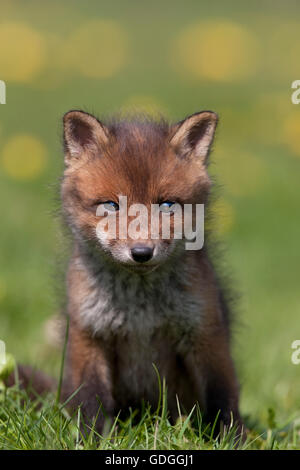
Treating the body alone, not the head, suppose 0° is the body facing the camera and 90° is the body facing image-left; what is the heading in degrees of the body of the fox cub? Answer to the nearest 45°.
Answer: approximately 0°
